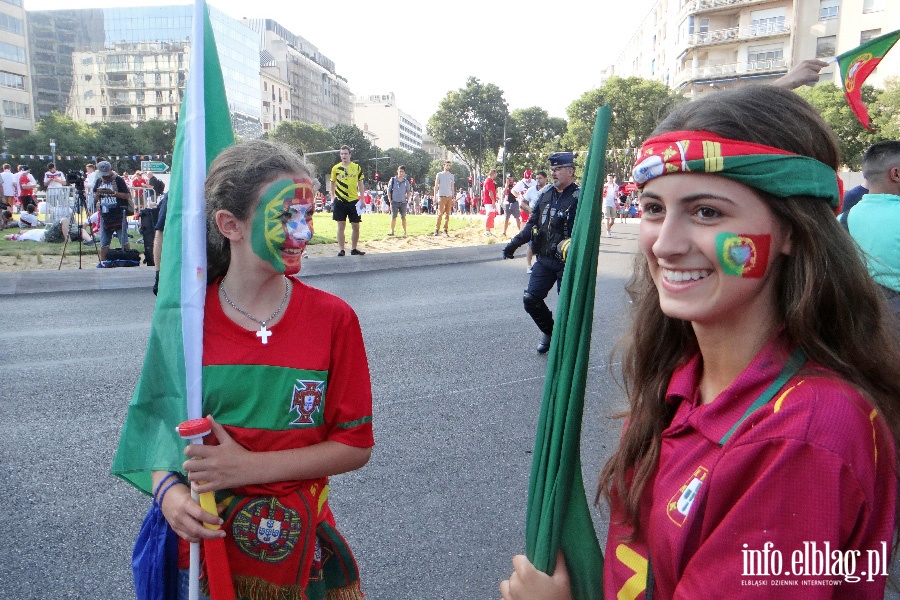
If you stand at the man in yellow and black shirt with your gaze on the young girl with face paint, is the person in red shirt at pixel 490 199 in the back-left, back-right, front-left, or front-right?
back-left

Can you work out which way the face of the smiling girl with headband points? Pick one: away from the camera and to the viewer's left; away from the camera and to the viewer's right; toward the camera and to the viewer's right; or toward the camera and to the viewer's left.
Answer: toward the camera and to the viewer's left

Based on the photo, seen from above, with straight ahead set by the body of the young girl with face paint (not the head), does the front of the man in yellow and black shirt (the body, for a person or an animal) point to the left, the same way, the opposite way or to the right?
the same way

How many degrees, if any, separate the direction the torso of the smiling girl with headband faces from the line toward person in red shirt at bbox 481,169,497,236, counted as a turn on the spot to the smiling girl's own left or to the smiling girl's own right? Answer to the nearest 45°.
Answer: approximately 135° to the smiling girl's own right

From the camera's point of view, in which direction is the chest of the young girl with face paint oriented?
toward the camera

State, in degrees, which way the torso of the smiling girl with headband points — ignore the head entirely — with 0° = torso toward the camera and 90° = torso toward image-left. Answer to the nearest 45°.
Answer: approximately 45°

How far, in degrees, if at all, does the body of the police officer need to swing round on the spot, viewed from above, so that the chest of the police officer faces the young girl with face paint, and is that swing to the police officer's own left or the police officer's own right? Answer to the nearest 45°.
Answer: approximately 45° to the police officer's own left

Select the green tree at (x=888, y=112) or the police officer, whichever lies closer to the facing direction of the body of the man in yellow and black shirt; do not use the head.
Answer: the police officer

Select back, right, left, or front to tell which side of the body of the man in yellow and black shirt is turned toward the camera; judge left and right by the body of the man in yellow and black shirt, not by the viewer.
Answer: front

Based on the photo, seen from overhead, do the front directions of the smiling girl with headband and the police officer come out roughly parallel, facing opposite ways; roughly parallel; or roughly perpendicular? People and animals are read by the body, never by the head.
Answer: roughly parallel

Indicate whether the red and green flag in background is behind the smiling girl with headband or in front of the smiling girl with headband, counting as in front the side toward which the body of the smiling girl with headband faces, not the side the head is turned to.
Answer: behind

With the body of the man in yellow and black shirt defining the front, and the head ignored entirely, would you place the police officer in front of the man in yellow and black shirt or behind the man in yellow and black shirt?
in front

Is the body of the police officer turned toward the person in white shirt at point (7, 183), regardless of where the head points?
no

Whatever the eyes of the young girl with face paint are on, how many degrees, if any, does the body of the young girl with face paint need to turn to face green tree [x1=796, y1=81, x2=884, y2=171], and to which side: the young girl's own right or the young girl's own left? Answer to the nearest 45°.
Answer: approximately 135° to the young girl's own left

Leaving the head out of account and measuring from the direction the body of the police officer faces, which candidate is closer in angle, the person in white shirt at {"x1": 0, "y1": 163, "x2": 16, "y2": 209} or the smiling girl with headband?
the smiling girl with headband

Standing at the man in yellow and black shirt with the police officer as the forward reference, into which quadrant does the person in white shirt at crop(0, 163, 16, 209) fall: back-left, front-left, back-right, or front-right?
back-right

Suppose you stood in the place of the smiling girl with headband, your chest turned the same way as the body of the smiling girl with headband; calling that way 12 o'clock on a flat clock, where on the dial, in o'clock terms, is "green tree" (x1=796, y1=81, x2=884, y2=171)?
The green tree is roughly at 5 o'clock from the smiling girl with headband.

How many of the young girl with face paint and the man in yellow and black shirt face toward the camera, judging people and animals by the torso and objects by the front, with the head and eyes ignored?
2

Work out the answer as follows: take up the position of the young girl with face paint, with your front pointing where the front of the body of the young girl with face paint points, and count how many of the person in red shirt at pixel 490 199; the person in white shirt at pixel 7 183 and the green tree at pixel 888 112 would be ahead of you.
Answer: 0

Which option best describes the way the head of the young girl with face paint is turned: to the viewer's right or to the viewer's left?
to the viewer's right

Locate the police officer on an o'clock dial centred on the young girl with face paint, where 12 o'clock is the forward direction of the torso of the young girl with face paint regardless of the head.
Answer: The police officer is roughly at 7 o'clock from the young girl with face paint.
